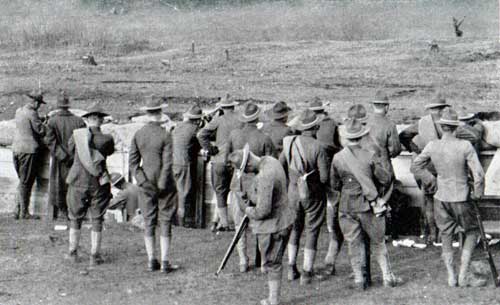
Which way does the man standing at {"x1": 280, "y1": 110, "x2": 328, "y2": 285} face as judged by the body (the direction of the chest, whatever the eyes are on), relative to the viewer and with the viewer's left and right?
facing away from the viewer

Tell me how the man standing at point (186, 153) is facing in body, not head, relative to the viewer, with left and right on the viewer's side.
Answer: facing away from the viewer and to the right of the viewer

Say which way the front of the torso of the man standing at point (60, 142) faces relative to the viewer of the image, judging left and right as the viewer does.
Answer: facing away from the viewer

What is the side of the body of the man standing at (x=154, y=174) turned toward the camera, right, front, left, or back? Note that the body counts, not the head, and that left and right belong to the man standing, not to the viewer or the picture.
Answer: back

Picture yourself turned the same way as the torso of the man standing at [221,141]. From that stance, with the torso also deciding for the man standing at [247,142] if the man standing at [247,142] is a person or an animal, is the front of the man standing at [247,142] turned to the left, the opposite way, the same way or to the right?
the same way

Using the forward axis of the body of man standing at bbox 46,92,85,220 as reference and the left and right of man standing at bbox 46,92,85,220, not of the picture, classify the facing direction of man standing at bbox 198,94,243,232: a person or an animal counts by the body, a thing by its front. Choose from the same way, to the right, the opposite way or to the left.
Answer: the same way

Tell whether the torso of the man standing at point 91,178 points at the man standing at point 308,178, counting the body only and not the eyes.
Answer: no

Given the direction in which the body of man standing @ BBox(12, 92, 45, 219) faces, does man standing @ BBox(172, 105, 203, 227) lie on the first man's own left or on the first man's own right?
on the first man's own right

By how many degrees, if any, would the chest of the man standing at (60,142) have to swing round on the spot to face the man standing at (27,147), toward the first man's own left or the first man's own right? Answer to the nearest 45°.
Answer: approximately 45° to the first man's own left

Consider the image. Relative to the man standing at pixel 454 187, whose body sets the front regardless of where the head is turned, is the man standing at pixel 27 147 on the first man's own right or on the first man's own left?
on the first man's own left

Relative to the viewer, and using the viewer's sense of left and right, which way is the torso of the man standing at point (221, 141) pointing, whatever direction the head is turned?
facing away from the viewer

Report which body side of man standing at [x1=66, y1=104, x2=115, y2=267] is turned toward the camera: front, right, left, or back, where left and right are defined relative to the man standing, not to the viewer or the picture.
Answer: back

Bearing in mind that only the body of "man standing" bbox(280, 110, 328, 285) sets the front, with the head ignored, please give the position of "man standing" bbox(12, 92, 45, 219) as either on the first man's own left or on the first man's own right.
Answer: on the first man's own left

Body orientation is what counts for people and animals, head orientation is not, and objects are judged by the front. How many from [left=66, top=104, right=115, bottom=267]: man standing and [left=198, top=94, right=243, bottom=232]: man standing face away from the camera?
2

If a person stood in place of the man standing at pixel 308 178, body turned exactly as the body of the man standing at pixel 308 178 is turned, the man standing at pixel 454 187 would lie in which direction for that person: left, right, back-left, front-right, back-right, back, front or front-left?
right

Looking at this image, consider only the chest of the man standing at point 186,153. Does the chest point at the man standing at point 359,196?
no

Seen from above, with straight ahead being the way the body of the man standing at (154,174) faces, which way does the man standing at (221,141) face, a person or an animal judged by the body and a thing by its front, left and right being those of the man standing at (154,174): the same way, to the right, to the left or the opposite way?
the same way

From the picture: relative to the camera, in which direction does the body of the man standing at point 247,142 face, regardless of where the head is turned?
away from the camera
